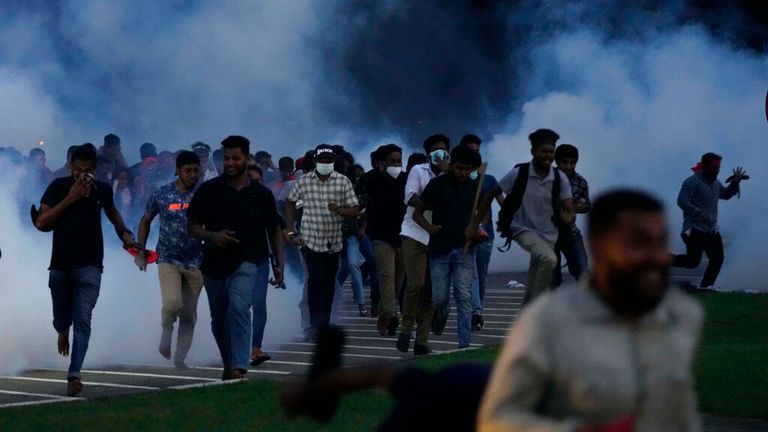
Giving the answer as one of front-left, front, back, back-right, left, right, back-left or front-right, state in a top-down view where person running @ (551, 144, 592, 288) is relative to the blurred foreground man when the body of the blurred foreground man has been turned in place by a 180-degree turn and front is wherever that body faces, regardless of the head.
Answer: front-right

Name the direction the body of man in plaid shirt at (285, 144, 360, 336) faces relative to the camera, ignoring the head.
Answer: toward the camera

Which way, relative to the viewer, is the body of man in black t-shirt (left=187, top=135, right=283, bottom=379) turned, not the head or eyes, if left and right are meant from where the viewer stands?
facing the viewer

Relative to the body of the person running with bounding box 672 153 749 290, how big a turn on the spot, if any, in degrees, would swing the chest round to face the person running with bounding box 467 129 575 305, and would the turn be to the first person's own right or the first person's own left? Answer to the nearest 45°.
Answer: approximately 45° to the first person's own right

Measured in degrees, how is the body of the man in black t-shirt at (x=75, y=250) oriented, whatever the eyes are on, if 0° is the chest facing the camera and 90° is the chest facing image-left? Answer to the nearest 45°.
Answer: approximately 0°

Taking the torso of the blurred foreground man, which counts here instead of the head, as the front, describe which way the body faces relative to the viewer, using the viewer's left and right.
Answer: facing the viewer and to the right of the viewer

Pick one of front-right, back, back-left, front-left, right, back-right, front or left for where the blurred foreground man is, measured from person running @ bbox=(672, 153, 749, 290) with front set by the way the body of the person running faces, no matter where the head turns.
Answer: front-right

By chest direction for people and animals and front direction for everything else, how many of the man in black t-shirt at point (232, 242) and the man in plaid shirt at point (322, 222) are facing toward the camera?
2

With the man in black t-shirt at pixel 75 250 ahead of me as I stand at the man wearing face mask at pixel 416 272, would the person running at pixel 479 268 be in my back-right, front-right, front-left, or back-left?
back-right

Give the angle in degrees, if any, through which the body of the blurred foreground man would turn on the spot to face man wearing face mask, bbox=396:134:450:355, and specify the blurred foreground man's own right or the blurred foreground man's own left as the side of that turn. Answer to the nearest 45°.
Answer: approximately 135° to the blurred foreground man's own left

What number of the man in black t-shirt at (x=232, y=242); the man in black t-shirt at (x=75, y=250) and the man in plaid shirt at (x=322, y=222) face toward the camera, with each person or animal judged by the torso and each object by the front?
3
